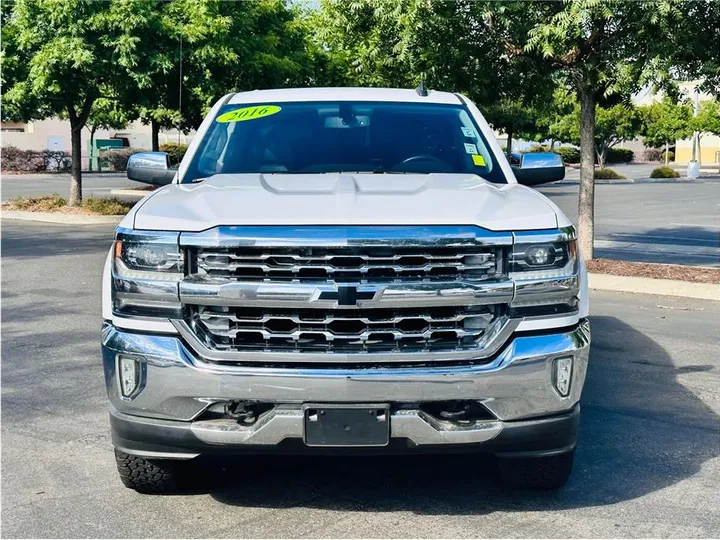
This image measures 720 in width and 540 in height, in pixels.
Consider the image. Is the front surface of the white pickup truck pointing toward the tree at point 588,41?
no

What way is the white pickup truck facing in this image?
toward the camera

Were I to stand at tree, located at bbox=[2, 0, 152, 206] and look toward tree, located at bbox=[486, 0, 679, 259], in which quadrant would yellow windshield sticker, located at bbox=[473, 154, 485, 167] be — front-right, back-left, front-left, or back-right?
front-right

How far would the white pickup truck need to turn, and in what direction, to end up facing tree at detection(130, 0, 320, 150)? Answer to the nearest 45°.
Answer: approximately 180°

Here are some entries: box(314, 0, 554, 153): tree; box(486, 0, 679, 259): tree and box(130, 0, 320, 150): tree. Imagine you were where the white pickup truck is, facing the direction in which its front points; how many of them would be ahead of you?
0

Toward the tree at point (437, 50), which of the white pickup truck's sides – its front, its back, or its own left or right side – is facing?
back

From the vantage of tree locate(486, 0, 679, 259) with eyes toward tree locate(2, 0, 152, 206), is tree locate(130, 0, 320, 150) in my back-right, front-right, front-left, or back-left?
front-right

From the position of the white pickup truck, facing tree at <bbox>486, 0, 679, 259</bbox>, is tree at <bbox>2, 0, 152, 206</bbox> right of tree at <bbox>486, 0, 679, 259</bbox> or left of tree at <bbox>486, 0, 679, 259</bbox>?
left

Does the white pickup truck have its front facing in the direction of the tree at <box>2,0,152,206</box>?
no
